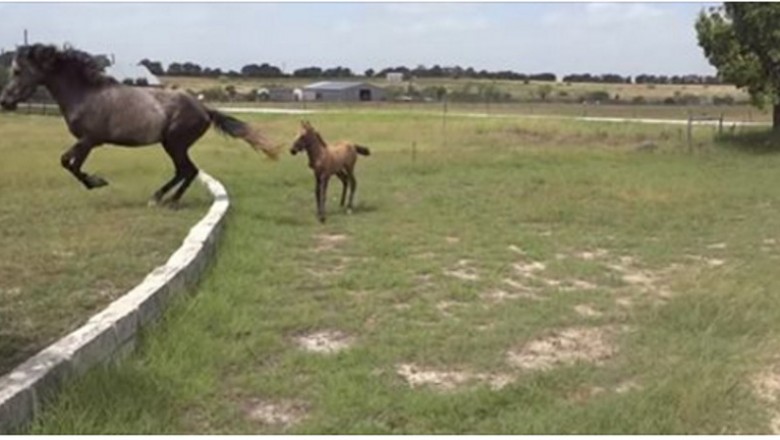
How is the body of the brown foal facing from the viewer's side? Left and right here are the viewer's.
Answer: facing the viewer and to the left of the viewer

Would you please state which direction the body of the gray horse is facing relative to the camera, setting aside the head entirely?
to the viewer's left

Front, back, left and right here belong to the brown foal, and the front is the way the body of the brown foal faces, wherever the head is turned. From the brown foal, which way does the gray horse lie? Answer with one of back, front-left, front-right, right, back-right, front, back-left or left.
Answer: front-right

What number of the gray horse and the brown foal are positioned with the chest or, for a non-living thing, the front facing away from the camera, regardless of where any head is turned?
0

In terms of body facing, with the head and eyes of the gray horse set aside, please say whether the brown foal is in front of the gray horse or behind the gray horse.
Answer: behind

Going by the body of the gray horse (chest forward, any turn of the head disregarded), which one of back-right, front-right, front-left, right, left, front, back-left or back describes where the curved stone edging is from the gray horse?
left

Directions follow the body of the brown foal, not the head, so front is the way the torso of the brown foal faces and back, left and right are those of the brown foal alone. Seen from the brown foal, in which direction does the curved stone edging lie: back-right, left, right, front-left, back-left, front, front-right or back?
front-left

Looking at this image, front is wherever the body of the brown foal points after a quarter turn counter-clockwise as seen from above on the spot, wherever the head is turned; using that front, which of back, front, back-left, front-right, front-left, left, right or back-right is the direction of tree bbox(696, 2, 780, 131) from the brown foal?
left
